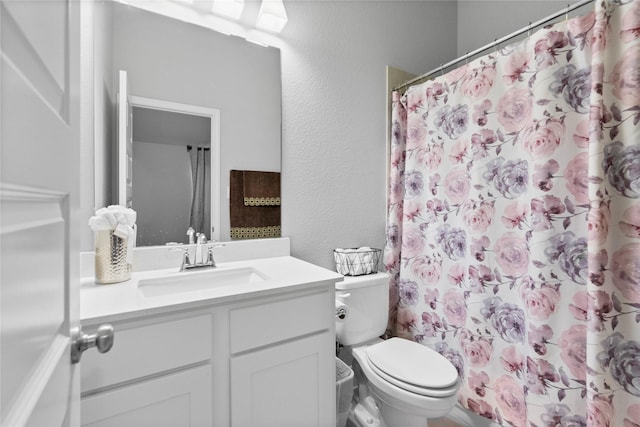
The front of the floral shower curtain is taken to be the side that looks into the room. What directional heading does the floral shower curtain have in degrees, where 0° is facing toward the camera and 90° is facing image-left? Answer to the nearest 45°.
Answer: approximately 45°

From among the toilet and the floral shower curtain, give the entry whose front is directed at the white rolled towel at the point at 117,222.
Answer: the floral shower curtain

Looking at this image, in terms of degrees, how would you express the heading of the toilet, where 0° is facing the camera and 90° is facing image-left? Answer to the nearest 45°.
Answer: approximately 315°

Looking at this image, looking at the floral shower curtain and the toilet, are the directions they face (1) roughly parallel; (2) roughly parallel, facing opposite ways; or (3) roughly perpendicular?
roughly perpendicular

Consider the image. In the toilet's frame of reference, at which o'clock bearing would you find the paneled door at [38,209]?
The paneled door is roughly at 2 o'clock from the toilet.

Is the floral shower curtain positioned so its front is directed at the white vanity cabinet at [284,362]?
yes

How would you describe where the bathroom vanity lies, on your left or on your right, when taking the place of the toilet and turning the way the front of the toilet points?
on your right

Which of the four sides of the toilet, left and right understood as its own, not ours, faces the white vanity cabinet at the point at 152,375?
right
